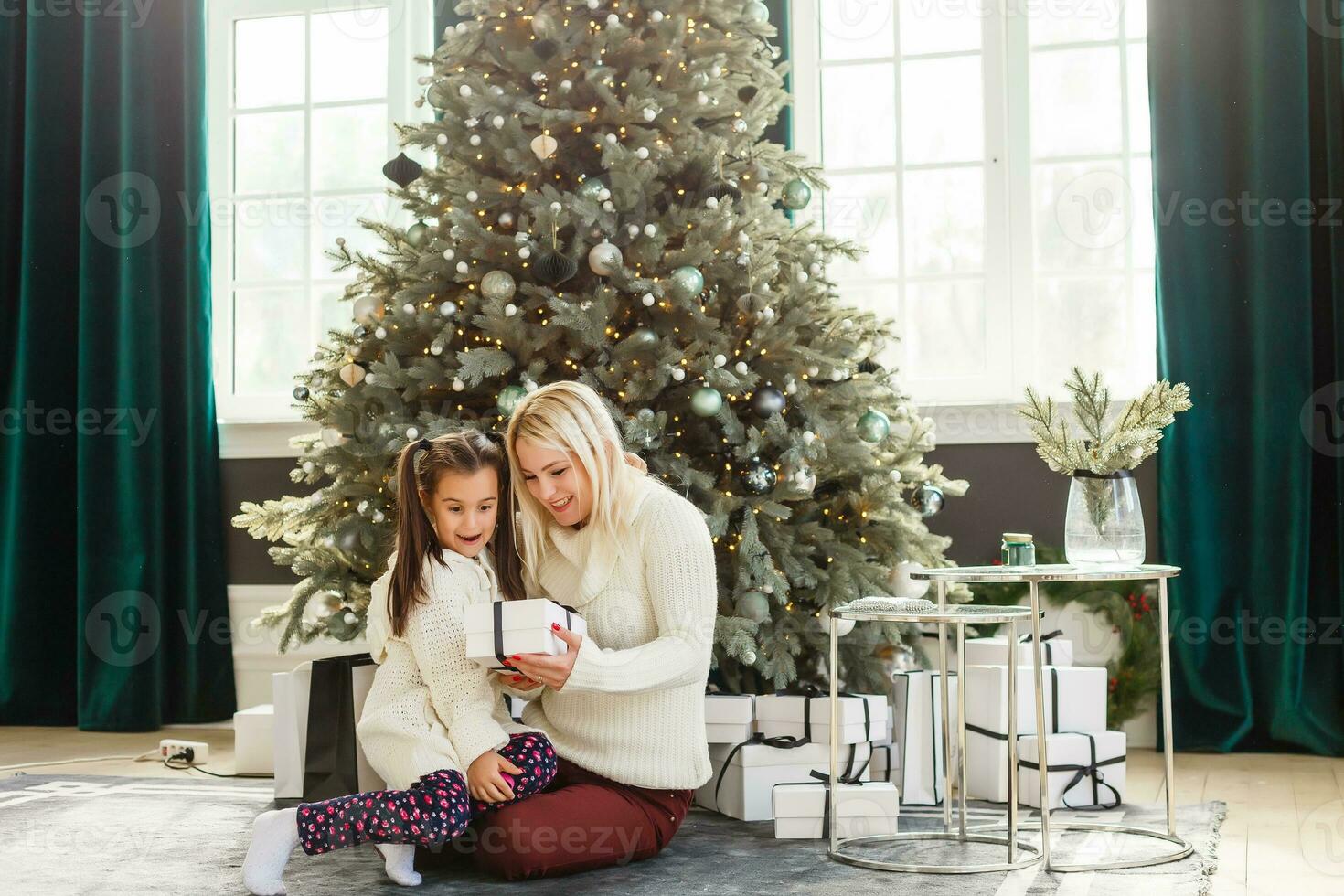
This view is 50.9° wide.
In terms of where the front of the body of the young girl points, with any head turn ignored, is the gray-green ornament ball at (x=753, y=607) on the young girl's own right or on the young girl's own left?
on the young girl's own left

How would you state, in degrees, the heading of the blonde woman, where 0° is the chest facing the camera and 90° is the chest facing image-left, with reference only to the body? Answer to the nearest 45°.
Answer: approximately 45°

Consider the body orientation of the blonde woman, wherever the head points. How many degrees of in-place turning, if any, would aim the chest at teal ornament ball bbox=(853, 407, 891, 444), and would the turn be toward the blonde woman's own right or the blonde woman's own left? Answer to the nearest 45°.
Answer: approximately 180°

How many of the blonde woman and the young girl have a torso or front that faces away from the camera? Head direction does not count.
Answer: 0

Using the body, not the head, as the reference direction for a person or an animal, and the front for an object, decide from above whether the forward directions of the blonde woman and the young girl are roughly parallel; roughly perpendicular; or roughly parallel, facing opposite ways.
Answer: roughly perpendicular

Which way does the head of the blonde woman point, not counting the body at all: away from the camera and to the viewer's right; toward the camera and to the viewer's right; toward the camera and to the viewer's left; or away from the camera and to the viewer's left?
toward the camera and to the viewer's left

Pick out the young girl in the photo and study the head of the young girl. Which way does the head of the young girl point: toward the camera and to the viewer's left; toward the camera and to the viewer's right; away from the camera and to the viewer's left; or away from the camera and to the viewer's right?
toward the camera and to the viewer's right

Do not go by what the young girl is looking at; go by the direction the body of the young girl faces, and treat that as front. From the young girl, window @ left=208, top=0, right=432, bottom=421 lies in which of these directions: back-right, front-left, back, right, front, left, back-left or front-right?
back-left

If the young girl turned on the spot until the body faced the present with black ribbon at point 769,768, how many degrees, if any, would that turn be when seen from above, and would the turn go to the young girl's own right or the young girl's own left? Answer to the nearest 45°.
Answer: approximately 90° to the young girl's own left

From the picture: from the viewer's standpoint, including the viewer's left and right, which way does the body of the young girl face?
facing the viewer and to the right of the viewer

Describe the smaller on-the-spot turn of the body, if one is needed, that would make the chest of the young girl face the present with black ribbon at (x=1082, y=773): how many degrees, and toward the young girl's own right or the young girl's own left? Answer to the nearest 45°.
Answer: approximately 45° to the young girl's own left

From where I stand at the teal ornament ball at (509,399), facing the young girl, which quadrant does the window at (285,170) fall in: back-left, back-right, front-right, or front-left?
back-right

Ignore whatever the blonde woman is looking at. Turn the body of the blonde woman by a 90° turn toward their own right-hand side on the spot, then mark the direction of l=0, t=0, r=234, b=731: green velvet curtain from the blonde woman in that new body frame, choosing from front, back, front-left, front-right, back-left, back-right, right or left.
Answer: front

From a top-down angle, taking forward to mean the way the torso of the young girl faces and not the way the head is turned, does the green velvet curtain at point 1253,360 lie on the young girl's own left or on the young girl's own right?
on the young girl's own left
